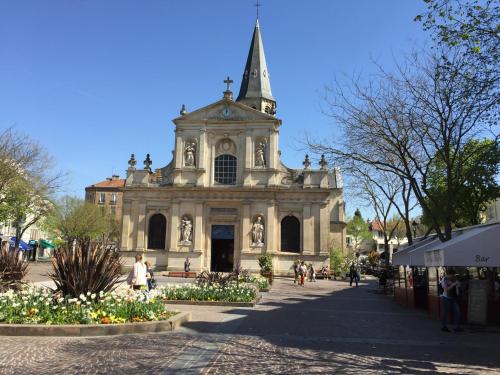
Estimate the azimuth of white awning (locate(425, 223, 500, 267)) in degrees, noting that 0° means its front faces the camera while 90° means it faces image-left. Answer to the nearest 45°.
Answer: approximately 90°

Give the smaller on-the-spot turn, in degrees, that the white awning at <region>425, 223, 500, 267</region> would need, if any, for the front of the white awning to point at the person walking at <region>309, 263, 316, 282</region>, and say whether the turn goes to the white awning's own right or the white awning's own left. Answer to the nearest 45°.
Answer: approximately 45° to the white awning's own right

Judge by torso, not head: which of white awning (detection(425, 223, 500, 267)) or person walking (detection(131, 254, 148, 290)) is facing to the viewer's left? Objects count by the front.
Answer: the white awning

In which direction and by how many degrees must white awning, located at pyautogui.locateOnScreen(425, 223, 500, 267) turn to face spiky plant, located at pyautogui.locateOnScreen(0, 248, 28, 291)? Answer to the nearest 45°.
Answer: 0° — it already faces it

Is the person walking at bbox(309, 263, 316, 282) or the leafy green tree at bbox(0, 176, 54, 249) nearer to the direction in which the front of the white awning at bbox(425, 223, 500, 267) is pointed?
the leafy green tree
